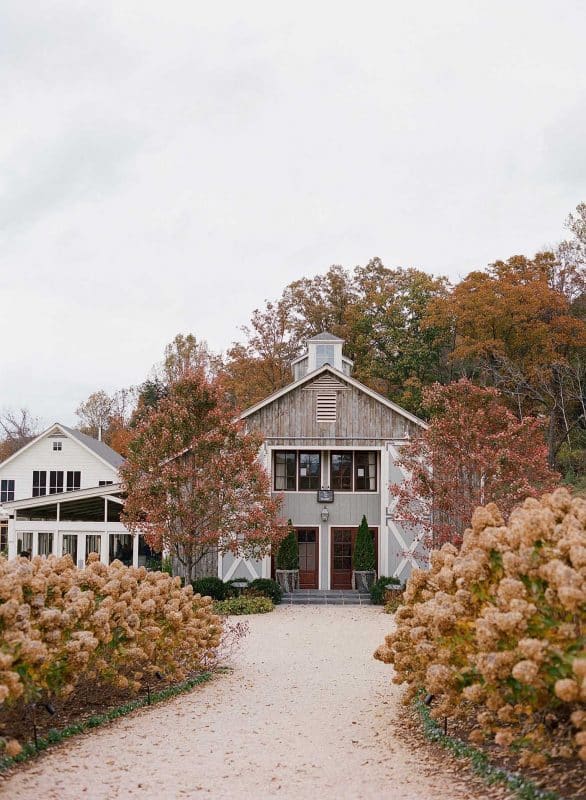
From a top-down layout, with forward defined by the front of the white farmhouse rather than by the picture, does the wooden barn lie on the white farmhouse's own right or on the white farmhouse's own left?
on the white farmhouse's own left

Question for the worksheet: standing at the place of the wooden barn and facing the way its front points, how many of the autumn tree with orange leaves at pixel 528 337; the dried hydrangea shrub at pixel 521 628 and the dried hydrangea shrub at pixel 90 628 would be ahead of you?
2

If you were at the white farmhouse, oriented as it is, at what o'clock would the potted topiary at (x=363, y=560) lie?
The potted topiary is roughly at 10 o'clock from the white farmhouse.

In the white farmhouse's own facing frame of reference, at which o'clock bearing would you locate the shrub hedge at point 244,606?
The shrub hedge is roughly at 11 o'clock from the white farmhouse.

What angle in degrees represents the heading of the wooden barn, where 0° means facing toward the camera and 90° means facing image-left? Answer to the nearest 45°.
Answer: approximately 0°

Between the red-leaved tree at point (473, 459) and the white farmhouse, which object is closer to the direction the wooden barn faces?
the red-leaved tree

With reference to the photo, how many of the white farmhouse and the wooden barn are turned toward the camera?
2
